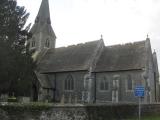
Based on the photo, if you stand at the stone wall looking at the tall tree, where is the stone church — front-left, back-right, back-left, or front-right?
front-right

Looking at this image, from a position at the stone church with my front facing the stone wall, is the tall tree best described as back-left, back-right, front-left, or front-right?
front-right

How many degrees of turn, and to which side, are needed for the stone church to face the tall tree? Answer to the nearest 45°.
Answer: approximately 90° to its right

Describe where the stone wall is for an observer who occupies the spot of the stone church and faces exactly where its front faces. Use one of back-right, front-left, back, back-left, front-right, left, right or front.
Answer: front

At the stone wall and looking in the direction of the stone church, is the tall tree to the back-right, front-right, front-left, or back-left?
front-left
